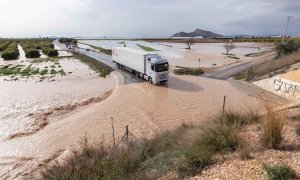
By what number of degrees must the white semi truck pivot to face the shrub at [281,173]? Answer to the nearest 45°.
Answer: approximately 45° to its right

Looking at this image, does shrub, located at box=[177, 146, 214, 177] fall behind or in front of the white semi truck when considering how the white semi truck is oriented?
in front

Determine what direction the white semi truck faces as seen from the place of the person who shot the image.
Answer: facing the viewer and to the right of the viewer

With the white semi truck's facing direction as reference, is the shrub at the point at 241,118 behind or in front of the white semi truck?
in front

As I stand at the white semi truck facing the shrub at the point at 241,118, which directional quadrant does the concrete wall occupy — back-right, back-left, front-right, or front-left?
front-left

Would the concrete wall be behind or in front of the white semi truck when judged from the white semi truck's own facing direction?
in front

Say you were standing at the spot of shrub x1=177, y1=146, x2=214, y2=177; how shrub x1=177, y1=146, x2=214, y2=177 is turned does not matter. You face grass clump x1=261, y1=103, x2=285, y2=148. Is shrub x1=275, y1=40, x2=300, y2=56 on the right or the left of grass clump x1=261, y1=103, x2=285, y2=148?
left

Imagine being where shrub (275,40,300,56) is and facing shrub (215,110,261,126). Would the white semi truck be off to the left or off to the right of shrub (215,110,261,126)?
right

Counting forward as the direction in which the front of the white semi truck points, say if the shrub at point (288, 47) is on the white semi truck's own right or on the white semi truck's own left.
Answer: on the white semi truck's own left
